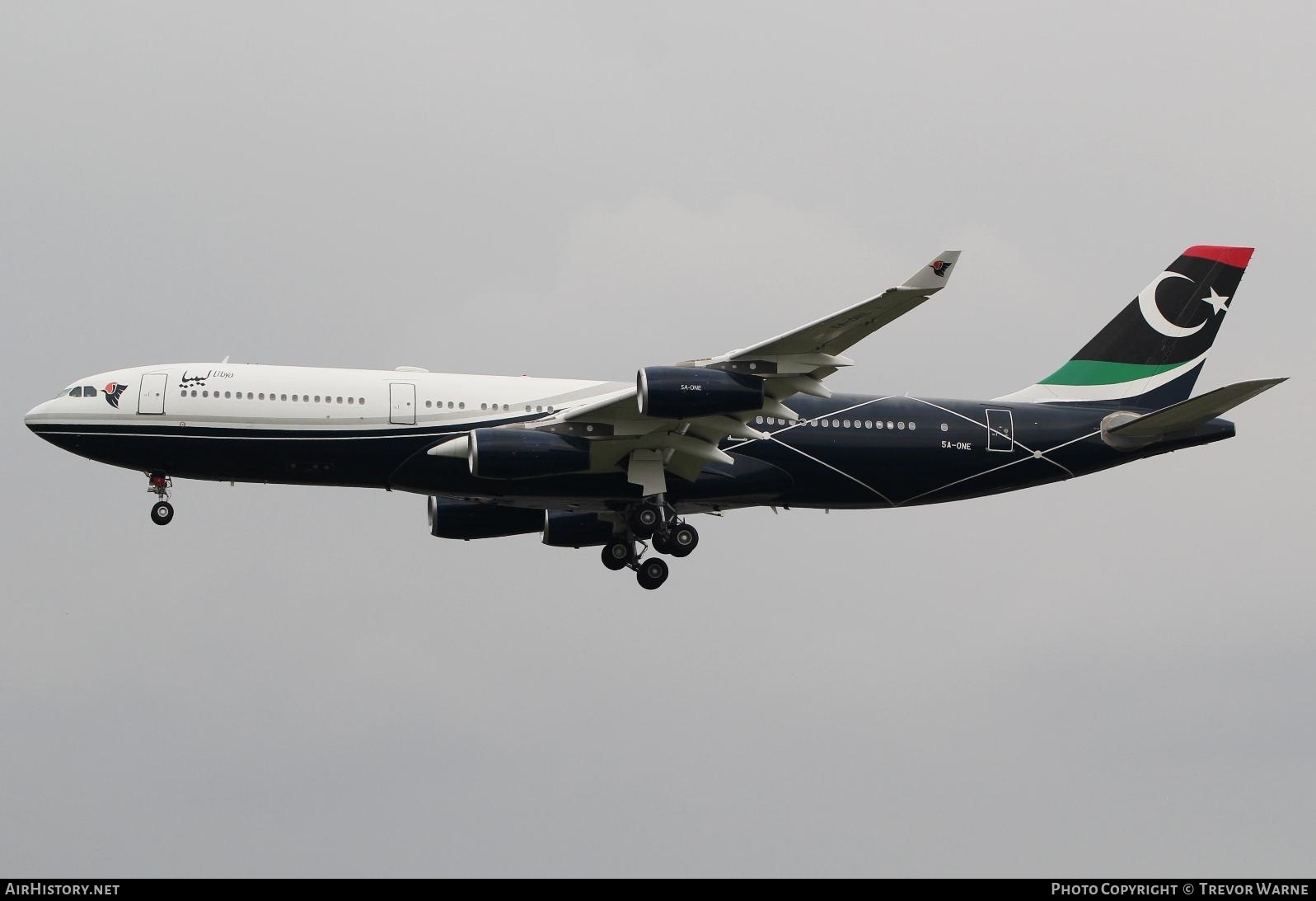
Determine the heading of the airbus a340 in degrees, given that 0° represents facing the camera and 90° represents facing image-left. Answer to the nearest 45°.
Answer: approximately 90°
